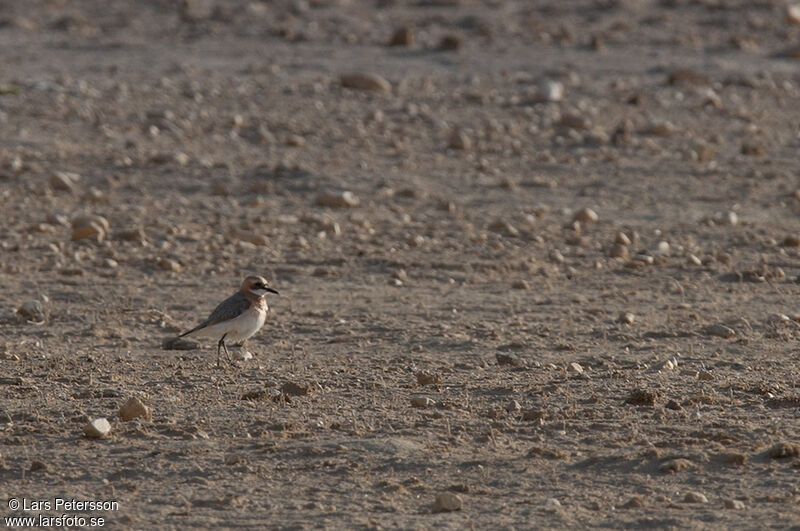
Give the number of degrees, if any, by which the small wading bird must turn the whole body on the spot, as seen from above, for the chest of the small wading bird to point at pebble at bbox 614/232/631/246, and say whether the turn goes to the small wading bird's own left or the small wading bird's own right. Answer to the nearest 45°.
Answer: approximately 45° to the small wading bird's own left

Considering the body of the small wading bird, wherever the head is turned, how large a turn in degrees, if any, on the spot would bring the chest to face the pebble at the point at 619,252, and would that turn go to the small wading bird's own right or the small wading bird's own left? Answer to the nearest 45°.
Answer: approximately 45° to the small wading bird's own left

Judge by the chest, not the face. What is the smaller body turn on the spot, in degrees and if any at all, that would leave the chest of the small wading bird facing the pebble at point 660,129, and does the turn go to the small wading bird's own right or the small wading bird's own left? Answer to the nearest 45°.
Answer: approximately 45° to the small wading bird's own left

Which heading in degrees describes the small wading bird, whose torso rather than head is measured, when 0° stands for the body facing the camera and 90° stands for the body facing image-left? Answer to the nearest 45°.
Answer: approximately 270°

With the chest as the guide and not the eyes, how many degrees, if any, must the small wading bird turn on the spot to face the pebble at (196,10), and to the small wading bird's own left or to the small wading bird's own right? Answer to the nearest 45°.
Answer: approximately 90° to the small wading bird's own left

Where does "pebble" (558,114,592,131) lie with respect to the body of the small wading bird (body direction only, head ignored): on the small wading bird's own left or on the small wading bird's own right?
on the small wading bird's own left

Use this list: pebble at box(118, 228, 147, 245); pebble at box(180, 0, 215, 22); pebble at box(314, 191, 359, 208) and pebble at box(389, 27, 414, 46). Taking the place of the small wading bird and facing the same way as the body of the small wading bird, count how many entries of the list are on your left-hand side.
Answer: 4

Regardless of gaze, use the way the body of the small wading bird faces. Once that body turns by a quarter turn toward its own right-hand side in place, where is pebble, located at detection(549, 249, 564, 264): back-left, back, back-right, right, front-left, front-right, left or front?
back-left

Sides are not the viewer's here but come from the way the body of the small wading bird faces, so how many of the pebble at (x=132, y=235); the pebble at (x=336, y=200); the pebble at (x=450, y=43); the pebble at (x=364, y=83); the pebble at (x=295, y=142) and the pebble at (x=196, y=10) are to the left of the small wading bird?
6

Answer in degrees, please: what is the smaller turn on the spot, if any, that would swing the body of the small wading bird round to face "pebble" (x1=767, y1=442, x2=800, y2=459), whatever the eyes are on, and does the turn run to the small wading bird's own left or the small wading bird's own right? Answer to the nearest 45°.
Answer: approximately 45° to the small wading bird's own right

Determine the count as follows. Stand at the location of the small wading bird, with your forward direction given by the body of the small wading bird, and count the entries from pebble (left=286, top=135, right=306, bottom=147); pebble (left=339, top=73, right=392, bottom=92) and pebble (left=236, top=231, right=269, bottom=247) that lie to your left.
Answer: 3

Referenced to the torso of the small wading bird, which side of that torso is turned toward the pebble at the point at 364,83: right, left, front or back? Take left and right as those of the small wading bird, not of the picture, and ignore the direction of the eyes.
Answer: left

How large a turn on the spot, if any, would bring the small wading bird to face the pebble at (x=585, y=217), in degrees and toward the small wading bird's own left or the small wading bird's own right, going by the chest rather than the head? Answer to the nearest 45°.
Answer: approximately 45° to the small wading bird's own left

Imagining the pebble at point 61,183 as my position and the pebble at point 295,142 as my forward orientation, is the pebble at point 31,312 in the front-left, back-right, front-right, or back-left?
back-right

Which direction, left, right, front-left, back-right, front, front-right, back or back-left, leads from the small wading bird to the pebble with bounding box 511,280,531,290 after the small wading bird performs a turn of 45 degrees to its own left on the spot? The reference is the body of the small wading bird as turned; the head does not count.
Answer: front

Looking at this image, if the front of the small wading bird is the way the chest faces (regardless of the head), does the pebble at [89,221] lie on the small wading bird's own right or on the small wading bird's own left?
on the small wading bird's own left

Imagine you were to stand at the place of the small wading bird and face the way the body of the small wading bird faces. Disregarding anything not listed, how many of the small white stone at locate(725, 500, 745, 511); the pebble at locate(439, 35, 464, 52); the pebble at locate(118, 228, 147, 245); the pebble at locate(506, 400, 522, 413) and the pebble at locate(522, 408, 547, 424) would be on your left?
2
